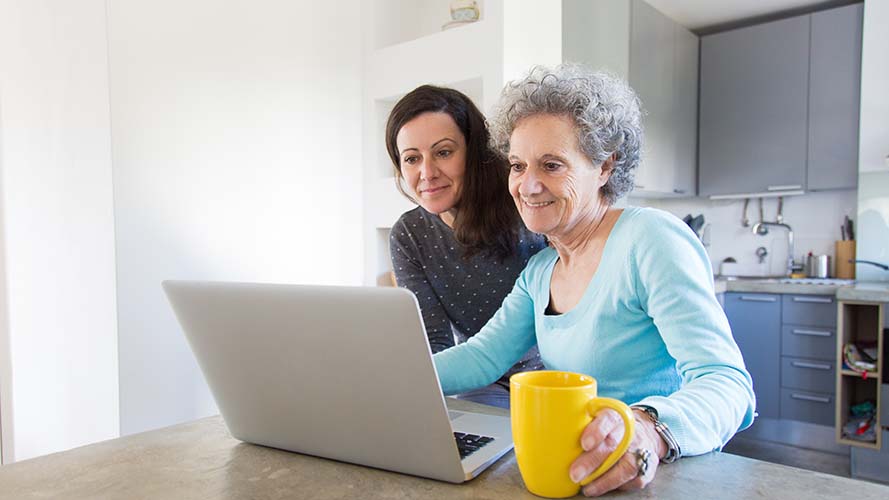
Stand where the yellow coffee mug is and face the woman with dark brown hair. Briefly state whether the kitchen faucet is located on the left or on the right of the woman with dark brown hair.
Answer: right

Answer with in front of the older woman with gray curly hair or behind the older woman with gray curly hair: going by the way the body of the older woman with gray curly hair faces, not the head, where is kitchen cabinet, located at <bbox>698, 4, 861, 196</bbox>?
behind

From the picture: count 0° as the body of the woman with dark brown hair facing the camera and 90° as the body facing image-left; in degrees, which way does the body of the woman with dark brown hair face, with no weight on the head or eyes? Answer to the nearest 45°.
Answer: approximately 45°

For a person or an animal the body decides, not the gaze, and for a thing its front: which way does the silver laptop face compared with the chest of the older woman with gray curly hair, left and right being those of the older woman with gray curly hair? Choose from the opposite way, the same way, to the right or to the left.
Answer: the opposite way

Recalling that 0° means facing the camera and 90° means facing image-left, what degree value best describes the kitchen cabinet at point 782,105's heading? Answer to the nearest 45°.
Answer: approximately 45°

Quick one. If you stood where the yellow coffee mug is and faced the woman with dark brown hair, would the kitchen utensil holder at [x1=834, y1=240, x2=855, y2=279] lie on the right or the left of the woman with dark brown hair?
right

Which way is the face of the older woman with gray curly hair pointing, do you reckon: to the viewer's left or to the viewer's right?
to the viewer's left
